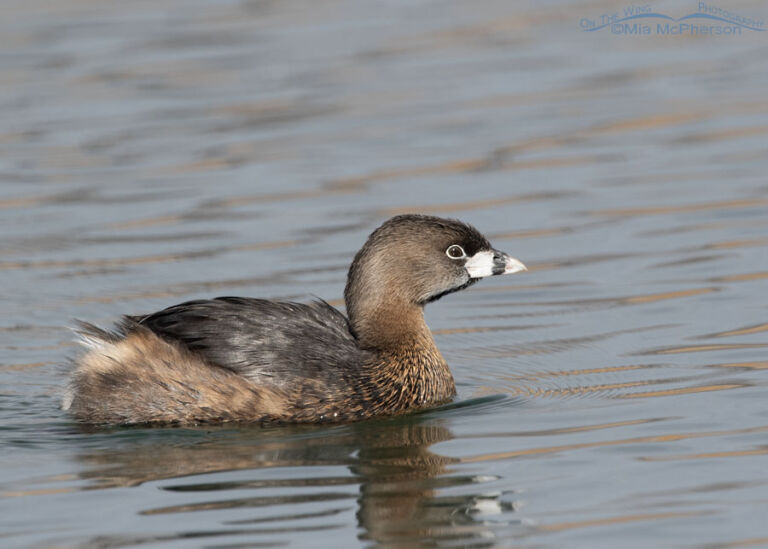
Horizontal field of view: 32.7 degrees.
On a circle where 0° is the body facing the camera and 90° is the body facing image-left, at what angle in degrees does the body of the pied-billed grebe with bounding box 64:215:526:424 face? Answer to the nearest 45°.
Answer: approximately 270°
